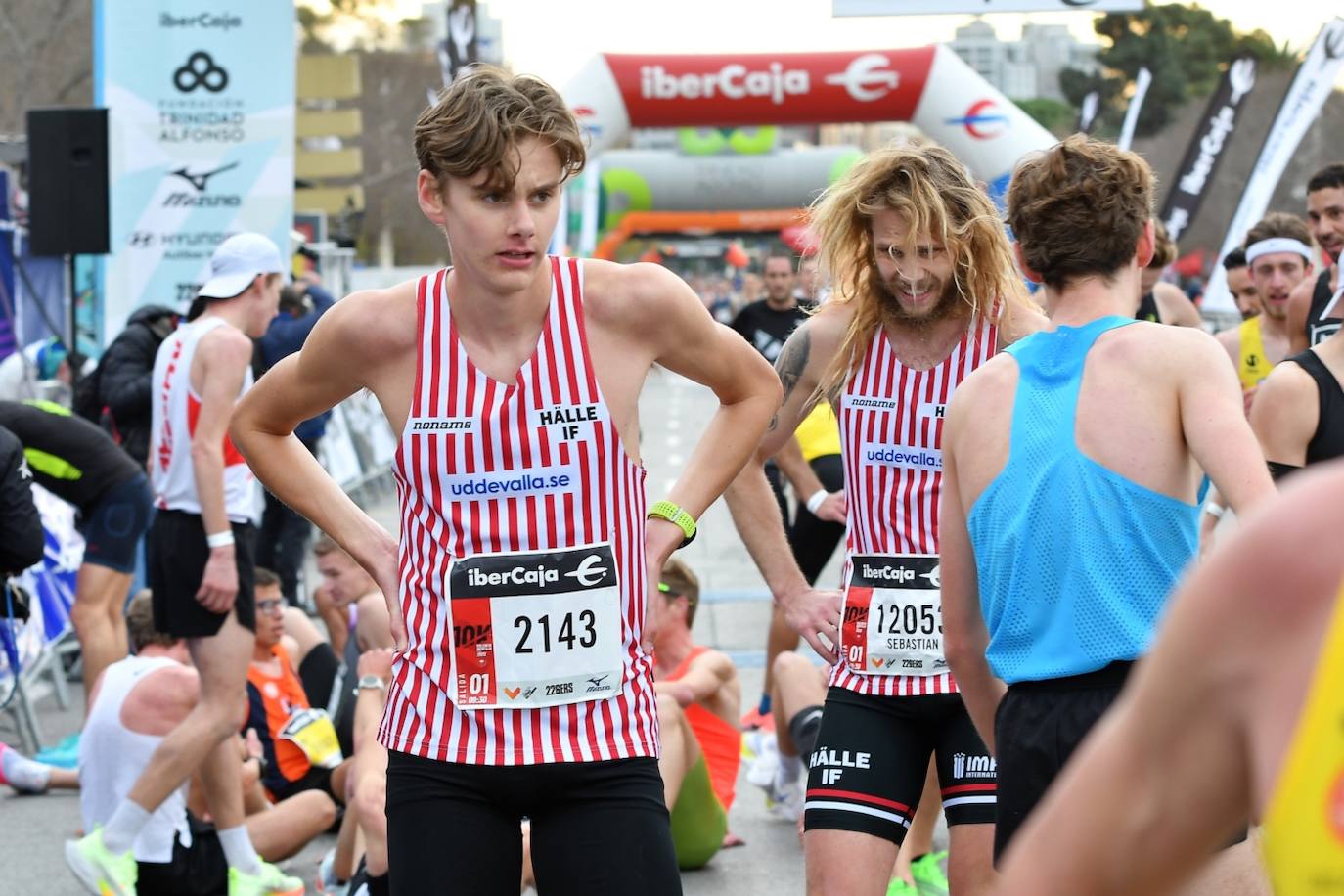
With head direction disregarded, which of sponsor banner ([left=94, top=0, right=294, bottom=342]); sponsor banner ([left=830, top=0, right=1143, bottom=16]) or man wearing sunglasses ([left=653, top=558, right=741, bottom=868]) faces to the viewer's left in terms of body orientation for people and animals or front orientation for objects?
the man wearing sunglasses

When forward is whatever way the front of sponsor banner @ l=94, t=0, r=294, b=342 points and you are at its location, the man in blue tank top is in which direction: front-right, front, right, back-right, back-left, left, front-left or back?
front

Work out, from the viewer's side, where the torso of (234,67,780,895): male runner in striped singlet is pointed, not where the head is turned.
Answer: toward the camera

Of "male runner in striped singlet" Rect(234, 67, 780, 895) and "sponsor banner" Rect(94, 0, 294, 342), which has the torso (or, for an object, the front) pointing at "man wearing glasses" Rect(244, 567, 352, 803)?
the sponsor banner

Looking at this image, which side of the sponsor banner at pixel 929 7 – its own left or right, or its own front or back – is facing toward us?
front

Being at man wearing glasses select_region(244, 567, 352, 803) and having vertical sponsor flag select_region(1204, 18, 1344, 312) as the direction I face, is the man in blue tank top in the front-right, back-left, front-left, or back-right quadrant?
back-right

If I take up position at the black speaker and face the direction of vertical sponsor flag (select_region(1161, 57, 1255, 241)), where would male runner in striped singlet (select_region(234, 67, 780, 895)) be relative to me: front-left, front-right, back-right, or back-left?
back-right

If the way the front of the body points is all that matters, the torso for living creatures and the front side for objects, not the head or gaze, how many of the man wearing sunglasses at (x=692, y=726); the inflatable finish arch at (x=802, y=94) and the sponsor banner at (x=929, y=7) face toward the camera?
2

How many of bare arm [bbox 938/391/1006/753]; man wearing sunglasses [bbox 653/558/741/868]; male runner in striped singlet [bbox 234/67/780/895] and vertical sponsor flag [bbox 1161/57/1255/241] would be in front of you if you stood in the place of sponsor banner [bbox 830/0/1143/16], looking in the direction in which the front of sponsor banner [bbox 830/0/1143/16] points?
3

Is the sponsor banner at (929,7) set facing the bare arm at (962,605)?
yes

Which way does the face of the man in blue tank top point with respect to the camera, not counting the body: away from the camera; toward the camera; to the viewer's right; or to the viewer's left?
away from the camera

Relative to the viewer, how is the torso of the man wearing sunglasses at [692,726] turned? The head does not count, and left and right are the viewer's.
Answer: facing to the left of the viewer

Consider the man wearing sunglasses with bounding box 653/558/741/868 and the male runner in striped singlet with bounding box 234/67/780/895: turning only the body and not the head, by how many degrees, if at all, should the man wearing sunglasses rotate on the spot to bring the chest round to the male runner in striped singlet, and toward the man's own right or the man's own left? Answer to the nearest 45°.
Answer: approximately 90° to the man's own left

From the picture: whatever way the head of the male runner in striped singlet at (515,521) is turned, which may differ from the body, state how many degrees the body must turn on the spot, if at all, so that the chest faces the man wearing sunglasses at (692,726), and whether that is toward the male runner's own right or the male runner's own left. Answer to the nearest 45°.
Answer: approximately 180°

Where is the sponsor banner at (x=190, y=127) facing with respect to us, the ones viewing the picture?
facing the viewer

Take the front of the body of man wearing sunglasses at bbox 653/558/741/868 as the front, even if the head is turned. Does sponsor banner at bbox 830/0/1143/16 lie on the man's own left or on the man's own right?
on the man's own right
